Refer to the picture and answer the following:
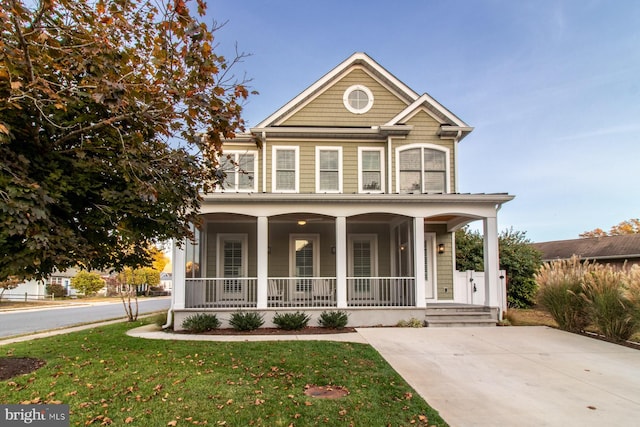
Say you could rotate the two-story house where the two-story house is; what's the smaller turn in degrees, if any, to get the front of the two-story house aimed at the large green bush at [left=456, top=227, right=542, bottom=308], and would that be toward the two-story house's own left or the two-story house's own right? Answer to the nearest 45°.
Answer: approximately 135° to the two-story house's own left

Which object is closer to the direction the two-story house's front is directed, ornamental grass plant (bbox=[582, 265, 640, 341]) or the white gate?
the ornamental grass plant

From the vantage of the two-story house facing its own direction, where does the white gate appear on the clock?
The white gate is roughly at 9 o'clock from the two-story house.

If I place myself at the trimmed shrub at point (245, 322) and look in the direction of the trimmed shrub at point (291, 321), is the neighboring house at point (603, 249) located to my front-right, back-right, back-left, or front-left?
front-left

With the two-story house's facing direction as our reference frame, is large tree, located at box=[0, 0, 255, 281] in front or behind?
in front

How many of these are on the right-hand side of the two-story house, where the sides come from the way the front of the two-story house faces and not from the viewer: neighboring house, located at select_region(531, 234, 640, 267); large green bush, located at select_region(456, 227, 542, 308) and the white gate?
0

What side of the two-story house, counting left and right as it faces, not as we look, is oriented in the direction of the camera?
front

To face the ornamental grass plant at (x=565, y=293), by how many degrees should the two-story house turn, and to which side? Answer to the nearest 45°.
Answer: approximately 45° to its left

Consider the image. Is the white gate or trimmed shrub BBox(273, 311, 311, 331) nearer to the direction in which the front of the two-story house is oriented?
the trimmed shrub
